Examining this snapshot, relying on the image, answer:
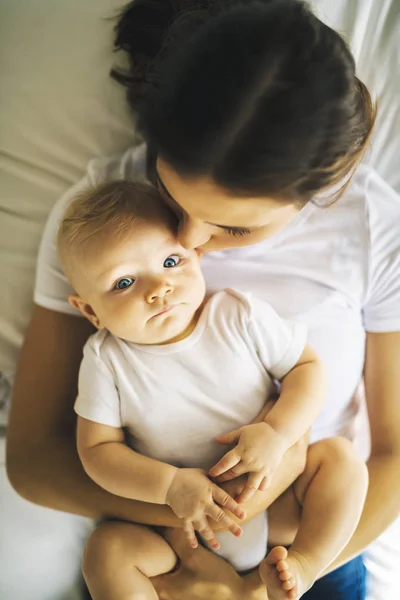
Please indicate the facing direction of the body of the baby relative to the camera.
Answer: toward the camera

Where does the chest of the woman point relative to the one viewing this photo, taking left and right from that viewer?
facing the viewer

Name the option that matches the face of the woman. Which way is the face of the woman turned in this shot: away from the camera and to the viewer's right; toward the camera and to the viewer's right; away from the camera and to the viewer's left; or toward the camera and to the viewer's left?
toward the camera and to the viewer's left
